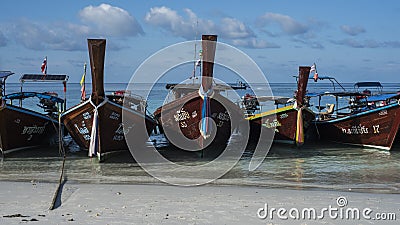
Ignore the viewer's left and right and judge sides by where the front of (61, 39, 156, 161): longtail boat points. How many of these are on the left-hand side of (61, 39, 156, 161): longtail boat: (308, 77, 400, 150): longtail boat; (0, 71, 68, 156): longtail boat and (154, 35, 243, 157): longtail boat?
2

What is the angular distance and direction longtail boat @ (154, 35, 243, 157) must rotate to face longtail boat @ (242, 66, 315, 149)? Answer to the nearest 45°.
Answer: approximately 135° to its left

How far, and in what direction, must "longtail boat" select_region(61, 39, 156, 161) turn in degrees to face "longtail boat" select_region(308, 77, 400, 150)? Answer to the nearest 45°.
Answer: approximately 90° to its left

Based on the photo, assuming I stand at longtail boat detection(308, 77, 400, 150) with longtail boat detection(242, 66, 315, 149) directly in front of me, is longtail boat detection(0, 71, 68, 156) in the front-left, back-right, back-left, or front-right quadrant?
front-left

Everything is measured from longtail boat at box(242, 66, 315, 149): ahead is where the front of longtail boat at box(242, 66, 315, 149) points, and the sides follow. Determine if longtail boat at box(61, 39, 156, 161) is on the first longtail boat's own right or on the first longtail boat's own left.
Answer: on the first longtail boat's own right

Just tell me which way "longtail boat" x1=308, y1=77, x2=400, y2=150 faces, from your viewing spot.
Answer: facing the viewer and to the right of the viewer

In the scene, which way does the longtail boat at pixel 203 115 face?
toward the camera

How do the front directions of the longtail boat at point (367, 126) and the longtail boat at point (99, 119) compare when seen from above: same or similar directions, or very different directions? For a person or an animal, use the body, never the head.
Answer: same or similar directions

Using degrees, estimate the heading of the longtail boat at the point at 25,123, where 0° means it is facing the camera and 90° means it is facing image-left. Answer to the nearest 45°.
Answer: approximately 45°

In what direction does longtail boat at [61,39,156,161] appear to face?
toward the camera

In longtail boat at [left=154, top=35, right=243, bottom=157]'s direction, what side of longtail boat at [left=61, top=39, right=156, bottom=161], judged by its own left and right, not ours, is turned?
left

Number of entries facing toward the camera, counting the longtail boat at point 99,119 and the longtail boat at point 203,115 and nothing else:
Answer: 2
